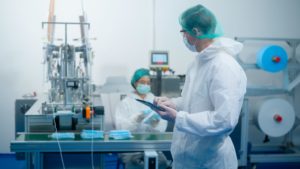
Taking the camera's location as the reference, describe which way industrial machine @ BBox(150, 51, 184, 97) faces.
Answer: facing the viewer

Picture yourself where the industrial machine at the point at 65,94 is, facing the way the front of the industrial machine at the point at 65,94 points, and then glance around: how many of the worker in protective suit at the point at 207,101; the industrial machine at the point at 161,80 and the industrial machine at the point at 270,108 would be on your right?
0

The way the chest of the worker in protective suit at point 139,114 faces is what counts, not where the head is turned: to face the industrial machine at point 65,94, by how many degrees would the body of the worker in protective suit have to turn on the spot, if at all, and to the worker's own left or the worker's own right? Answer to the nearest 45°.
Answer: approximately 90° to the worker's own right

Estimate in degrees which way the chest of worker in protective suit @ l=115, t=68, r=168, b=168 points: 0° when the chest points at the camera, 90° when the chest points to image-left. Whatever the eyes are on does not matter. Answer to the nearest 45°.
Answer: approximately 315°

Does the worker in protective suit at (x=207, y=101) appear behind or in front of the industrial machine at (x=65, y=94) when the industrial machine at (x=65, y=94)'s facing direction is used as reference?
in front

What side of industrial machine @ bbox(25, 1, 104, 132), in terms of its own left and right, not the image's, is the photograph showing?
front

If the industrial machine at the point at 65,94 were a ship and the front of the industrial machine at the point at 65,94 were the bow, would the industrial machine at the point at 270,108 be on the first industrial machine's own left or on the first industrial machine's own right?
on the first industrial machine's own left

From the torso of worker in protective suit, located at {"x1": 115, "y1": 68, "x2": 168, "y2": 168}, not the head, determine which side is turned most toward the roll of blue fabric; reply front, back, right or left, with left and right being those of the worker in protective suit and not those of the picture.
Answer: left

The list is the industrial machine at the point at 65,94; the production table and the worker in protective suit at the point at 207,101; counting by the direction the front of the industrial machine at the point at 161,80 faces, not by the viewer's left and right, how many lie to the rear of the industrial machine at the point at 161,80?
0
